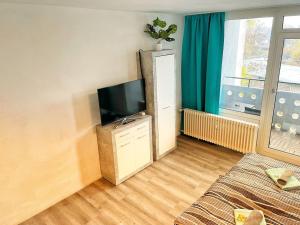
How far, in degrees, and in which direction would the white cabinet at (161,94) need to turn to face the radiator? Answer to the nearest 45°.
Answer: approximately 45° to its left

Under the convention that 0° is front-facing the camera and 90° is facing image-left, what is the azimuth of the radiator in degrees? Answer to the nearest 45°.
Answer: approximately 45°

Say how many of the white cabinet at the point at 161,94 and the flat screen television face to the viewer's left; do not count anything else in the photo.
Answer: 0

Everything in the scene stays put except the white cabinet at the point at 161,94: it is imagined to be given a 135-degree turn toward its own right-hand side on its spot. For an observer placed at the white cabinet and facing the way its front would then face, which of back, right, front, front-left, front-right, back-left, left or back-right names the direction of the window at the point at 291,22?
back

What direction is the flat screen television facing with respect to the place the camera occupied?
facing the viewer and to the right of the viewer

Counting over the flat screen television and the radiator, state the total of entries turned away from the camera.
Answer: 0

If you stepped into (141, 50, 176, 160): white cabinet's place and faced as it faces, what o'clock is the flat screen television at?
The flat screen television is roughly at 3 o'clock from the white cabinet.

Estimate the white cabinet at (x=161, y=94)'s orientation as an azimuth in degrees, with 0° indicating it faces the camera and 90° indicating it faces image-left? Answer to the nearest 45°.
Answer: approximately 315°

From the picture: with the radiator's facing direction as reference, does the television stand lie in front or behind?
in front

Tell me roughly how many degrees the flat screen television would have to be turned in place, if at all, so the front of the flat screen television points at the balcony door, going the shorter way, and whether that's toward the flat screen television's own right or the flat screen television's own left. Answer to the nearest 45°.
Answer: approximately 45° to the flat screen television's own left
